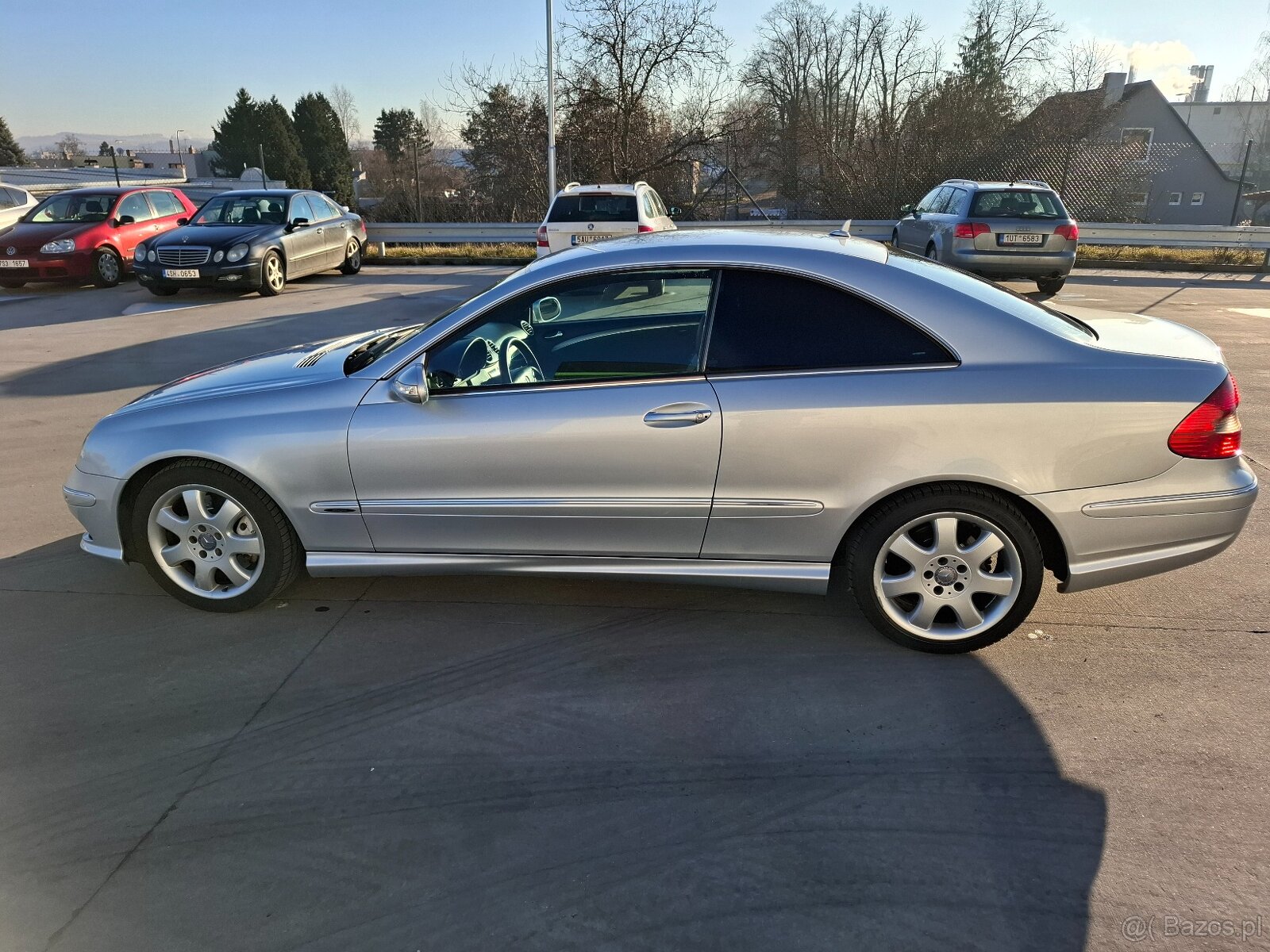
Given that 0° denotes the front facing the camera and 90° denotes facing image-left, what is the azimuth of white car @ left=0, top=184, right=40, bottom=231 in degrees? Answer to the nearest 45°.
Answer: approximately 45°

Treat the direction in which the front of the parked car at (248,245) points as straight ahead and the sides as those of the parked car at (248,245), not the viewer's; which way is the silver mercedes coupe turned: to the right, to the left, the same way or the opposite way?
to the right

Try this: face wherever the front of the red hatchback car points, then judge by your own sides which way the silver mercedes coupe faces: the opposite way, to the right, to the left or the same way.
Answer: to the right

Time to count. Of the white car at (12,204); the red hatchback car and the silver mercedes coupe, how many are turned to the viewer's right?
0

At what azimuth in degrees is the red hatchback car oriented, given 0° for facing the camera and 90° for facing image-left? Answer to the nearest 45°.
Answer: approximately 45°

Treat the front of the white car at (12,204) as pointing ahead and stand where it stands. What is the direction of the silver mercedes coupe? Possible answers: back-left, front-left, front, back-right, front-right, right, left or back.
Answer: front-left

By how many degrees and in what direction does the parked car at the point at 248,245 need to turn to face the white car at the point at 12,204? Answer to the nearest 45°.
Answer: approximately 90° to its right

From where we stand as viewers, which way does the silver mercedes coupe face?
facing to the left of the viewer

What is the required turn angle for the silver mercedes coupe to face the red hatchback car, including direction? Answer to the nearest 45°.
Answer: approximately 45° to its right

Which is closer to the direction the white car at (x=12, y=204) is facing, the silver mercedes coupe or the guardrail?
the silver mercedes coupe

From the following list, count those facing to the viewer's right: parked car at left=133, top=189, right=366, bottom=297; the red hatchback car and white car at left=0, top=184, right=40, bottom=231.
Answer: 0

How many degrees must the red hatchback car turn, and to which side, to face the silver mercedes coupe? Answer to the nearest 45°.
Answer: approximately 45° to its left

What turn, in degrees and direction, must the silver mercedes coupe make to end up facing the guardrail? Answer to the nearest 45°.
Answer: approximately 90° to its right

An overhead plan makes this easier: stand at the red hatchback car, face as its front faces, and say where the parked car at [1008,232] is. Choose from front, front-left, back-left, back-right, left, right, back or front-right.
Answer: left

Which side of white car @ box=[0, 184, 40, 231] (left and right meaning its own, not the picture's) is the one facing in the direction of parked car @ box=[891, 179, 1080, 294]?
left

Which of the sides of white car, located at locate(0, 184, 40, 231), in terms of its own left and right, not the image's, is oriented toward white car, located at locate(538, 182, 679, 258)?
left
